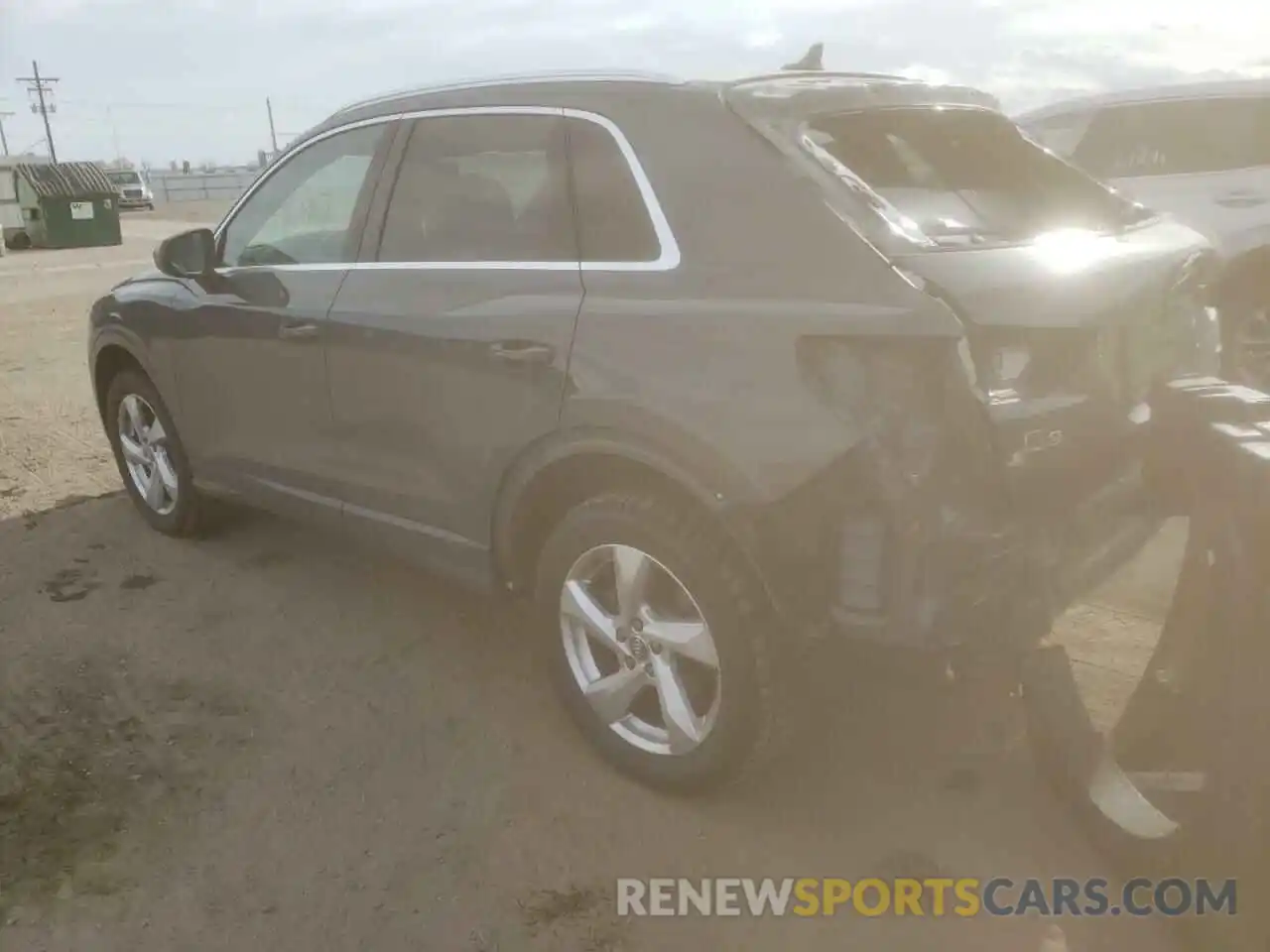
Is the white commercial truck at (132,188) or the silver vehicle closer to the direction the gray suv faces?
the white commercial truck

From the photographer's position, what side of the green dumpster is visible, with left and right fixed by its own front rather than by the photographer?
front

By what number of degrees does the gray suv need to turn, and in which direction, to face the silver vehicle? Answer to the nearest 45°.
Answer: approximately 90° to its right

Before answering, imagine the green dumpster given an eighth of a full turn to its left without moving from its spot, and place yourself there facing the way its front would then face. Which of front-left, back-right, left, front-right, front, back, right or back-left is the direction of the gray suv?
front-right

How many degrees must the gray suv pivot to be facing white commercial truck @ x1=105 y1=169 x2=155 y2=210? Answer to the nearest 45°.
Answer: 0° — it already faces it
